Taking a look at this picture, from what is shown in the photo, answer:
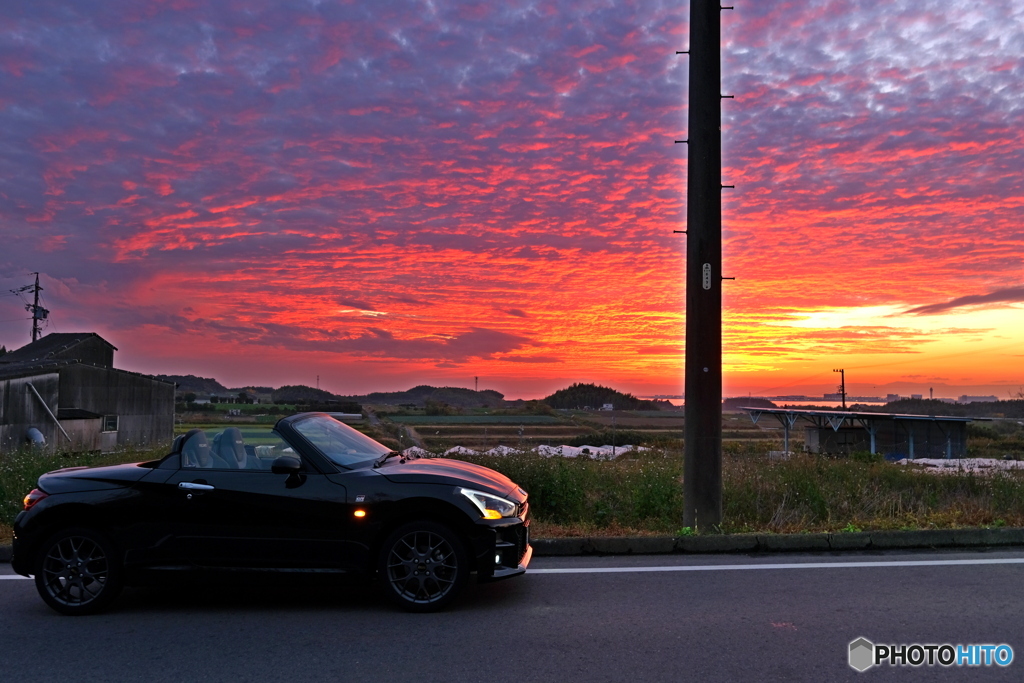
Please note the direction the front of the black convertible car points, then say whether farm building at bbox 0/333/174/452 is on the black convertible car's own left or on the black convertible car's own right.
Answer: on the black convertible car's own left

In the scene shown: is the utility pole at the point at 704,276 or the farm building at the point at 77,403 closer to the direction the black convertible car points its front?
the utility pole

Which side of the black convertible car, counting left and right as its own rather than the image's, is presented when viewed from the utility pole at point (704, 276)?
front

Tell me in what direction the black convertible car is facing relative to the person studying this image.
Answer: facing to the right of the viewer
